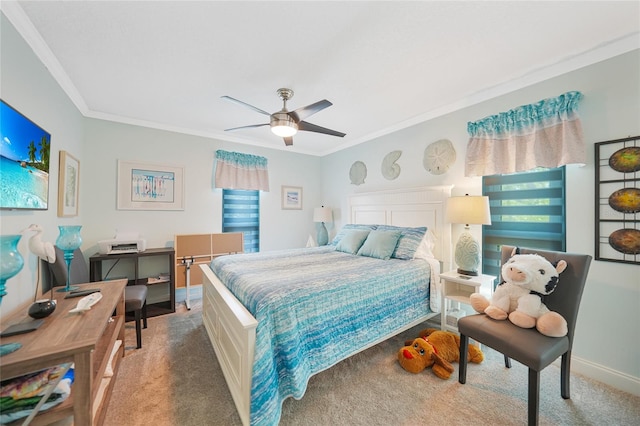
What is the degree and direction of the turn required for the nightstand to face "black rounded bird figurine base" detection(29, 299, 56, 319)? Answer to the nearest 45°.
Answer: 0° — it already faces it

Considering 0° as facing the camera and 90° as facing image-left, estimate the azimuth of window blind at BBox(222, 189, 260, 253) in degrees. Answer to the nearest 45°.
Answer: approximately 0°

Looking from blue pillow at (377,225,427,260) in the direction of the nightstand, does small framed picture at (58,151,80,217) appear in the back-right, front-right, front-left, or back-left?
back-right

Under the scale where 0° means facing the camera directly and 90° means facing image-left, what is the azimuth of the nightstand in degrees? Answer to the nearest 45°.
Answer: approximately 45°

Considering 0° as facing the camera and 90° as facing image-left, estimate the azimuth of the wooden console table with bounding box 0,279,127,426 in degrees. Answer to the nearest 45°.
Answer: approximately 270°

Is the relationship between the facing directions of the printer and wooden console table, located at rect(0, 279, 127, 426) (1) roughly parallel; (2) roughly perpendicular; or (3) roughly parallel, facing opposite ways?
roughly perpendicular

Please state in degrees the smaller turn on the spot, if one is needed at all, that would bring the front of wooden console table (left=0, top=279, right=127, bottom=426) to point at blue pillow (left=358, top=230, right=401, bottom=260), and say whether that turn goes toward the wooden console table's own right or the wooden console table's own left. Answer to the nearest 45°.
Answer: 0° — it already faces it
